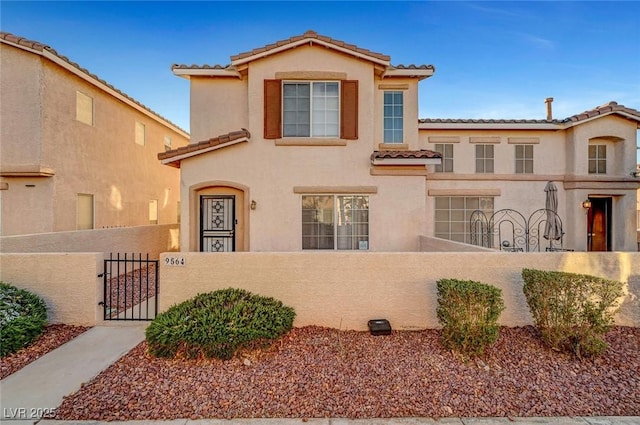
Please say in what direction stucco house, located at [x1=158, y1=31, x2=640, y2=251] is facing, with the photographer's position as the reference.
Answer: facing the viewer

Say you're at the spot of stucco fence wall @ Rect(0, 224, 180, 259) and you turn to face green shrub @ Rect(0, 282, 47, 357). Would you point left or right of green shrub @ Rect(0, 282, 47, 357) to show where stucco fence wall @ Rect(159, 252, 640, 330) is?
left

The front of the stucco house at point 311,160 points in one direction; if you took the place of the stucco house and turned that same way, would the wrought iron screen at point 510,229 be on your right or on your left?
on your left

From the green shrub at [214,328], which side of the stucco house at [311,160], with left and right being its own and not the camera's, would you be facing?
front

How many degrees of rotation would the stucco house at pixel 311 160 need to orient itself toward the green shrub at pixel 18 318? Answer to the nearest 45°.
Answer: approximately 45° to its right

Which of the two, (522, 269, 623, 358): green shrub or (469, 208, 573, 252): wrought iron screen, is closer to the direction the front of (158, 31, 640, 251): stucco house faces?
the green shrub

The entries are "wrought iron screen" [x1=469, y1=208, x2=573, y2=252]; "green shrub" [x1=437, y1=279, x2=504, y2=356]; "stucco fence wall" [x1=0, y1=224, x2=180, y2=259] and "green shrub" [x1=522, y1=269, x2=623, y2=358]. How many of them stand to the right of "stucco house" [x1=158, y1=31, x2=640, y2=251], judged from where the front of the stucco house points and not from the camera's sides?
1

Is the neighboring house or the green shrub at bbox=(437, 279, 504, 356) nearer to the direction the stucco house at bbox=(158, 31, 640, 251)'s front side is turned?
the green shrub

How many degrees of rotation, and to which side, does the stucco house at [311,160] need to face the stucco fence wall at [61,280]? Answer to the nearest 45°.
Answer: approximately 45° to its right

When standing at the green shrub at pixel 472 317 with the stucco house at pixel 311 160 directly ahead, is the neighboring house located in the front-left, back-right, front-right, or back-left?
front-left

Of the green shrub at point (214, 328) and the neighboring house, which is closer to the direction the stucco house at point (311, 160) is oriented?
the green shrub

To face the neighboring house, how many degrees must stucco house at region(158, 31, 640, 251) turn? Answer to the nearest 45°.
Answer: approximately 90° to its right
